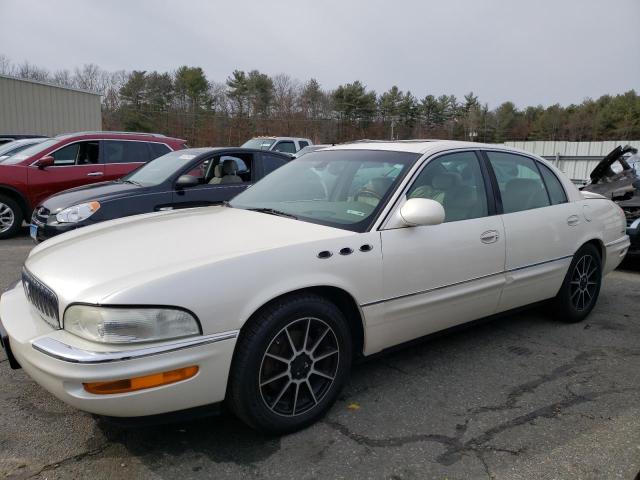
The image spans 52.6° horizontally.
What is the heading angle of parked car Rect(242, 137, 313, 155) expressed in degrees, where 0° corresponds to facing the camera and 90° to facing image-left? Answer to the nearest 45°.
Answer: approximately 45°

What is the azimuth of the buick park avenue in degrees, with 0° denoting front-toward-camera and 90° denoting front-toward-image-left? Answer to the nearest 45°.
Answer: approximately 45°

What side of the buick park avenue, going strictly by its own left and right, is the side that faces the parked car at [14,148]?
right

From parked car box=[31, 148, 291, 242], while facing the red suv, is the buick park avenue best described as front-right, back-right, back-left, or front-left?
back-left

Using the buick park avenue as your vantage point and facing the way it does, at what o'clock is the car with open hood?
The car with open hood is roughly at 6 o'clock from the buick park avenue.

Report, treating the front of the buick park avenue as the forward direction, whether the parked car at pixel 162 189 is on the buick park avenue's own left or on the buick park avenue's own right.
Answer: on the buick park avenue's own right

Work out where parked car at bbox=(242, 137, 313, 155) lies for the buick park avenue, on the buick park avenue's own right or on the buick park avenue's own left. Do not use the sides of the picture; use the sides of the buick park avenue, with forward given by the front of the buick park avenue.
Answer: on the buick park avenue's own right

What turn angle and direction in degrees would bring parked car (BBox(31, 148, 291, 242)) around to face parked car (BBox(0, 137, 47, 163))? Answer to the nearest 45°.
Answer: approximately 90° to its right

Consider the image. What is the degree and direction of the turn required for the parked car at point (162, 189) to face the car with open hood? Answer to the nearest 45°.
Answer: approximately 135° to its left
